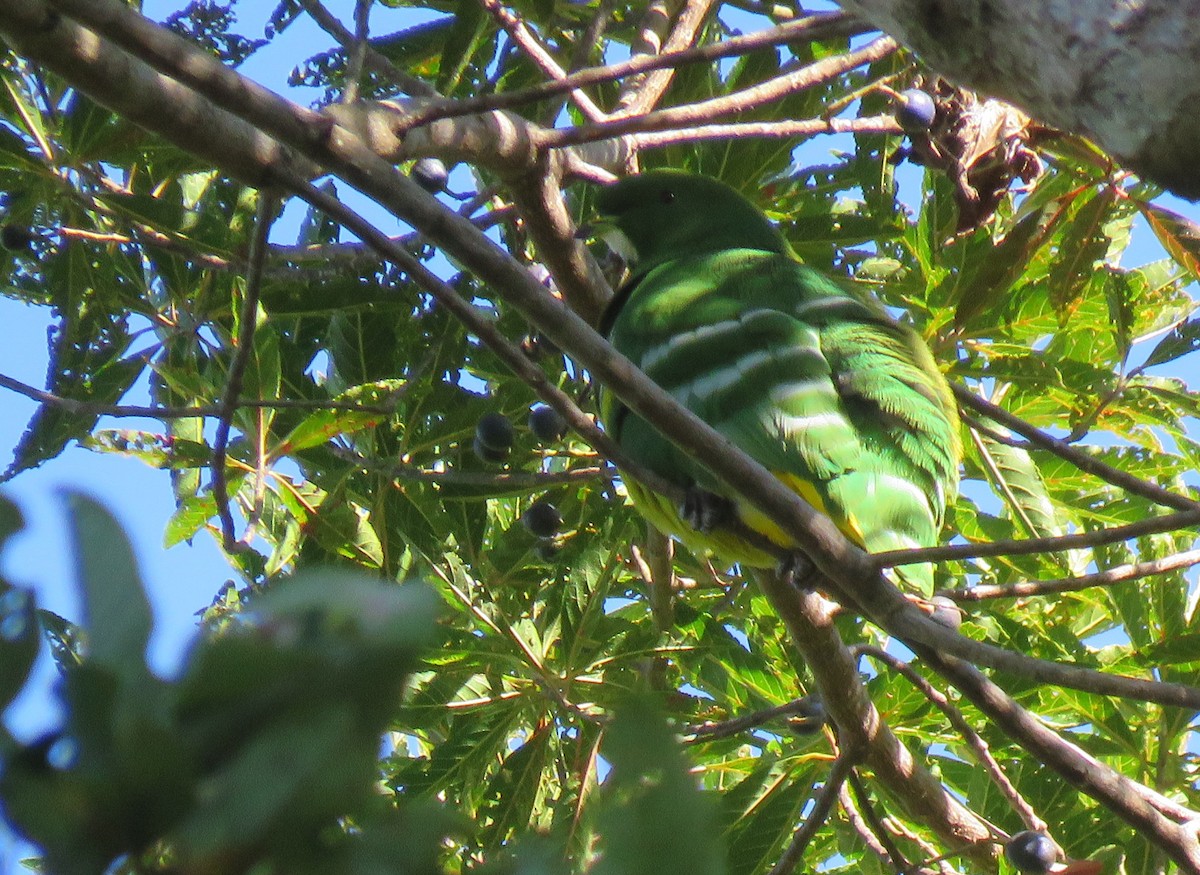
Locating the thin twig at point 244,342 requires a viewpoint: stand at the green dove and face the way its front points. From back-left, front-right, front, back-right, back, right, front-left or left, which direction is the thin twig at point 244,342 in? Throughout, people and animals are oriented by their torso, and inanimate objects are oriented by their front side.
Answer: front-left

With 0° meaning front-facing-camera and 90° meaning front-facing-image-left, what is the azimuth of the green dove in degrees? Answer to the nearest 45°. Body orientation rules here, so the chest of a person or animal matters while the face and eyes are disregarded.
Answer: approximately 90°

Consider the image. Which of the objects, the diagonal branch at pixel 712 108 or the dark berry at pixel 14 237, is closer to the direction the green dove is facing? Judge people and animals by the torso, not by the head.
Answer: the dark berry

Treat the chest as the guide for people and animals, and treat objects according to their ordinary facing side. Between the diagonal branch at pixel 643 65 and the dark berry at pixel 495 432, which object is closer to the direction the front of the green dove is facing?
the dark berry

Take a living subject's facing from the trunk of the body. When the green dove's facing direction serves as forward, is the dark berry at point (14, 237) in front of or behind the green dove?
in front

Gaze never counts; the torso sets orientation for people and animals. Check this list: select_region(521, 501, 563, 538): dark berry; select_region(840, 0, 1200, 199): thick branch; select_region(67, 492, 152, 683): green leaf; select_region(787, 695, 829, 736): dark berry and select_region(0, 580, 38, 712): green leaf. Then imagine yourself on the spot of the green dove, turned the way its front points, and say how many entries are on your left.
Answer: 3

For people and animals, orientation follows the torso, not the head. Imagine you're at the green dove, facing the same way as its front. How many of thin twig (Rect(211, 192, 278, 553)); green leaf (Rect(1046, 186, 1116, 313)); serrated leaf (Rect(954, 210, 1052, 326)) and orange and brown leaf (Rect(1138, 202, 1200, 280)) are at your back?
3

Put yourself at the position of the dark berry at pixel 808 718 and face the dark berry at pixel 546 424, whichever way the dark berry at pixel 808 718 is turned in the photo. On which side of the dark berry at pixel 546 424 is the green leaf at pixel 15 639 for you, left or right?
left

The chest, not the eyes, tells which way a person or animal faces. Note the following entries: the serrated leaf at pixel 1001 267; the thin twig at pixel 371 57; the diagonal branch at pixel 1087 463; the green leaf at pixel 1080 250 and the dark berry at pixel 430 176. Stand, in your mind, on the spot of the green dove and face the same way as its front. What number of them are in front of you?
2

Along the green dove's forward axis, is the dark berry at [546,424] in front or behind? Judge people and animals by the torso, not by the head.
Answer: in front

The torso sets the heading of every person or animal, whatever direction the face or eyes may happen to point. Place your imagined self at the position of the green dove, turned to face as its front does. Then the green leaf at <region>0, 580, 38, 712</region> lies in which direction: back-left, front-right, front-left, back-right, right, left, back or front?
left

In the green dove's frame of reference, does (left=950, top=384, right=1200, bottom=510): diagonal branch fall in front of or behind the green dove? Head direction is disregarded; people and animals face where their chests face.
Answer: behind
